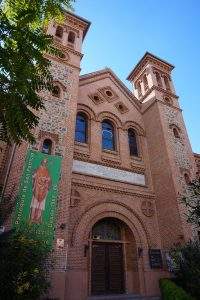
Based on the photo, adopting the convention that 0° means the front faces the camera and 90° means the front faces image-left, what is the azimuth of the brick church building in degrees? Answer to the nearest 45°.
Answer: approximately 315°

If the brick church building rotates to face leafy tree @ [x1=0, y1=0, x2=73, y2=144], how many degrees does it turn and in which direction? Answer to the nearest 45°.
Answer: approximately 45° to its right
